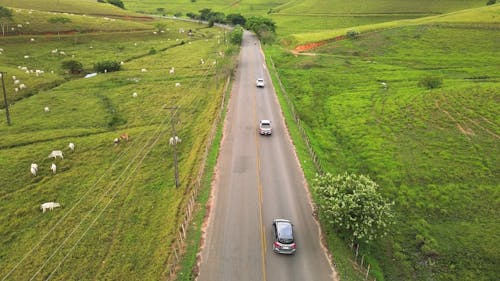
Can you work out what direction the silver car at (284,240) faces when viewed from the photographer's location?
facing away from the viewer

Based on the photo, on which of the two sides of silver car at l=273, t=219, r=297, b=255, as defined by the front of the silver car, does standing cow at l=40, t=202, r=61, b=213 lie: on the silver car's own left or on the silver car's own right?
on the silver car's own left

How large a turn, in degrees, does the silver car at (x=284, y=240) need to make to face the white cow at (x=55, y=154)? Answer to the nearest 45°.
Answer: approximately 45° to its left

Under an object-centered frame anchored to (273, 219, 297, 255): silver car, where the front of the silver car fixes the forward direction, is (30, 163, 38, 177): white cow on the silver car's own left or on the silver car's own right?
on the silver car's own left

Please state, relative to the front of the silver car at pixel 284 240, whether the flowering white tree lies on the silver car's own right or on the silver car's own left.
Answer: on the silver car's own right

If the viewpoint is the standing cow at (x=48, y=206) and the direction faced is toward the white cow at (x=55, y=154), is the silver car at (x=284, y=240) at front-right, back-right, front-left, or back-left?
back-right
